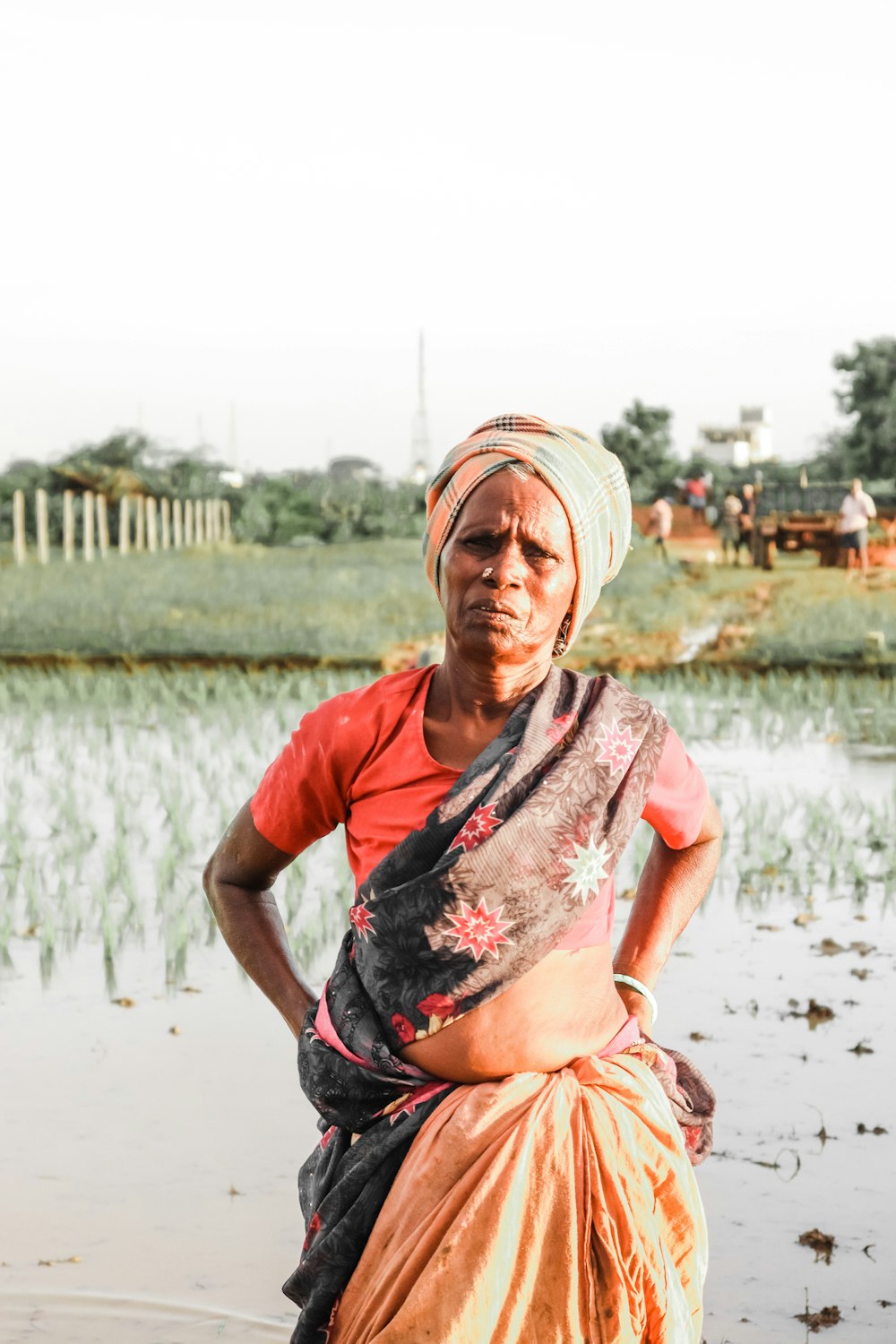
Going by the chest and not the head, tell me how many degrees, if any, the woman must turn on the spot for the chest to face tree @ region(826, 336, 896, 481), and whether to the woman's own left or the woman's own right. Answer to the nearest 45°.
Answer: approximately 180°

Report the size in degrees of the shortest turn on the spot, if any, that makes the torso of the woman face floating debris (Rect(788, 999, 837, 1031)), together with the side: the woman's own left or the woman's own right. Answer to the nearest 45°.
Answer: approximately 180°

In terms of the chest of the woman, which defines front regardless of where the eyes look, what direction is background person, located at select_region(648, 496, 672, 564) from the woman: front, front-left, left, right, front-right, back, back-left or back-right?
back

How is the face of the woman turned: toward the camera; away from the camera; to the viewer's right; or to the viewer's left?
toward the camera

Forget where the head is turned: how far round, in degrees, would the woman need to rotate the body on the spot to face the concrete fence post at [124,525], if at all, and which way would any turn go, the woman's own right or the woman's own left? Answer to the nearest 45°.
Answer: approximately 180°

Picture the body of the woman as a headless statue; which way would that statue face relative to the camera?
toward the camera

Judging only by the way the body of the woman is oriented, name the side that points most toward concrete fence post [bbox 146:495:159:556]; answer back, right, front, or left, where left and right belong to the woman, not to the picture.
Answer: back

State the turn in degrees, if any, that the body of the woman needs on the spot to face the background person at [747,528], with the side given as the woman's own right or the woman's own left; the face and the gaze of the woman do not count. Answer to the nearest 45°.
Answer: approximately 180°

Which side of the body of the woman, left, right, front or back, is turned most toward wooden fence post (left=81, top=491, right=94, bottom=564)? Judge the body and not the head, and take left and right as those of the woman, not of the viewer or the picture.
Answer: back

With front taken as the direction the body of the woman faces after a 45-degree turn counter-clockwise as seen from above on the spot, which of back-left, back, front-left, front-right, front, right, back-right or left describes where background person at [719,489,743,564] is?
back-left

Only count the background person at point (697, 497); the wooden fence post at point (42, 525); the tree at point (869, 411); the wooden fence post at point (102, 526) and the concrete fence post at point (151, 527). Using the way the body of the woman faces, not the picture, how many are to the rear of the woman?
5

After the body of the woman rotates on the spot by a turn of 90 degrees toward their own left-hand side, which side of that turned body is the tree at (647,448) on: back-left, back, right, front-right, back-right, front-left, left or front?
left
